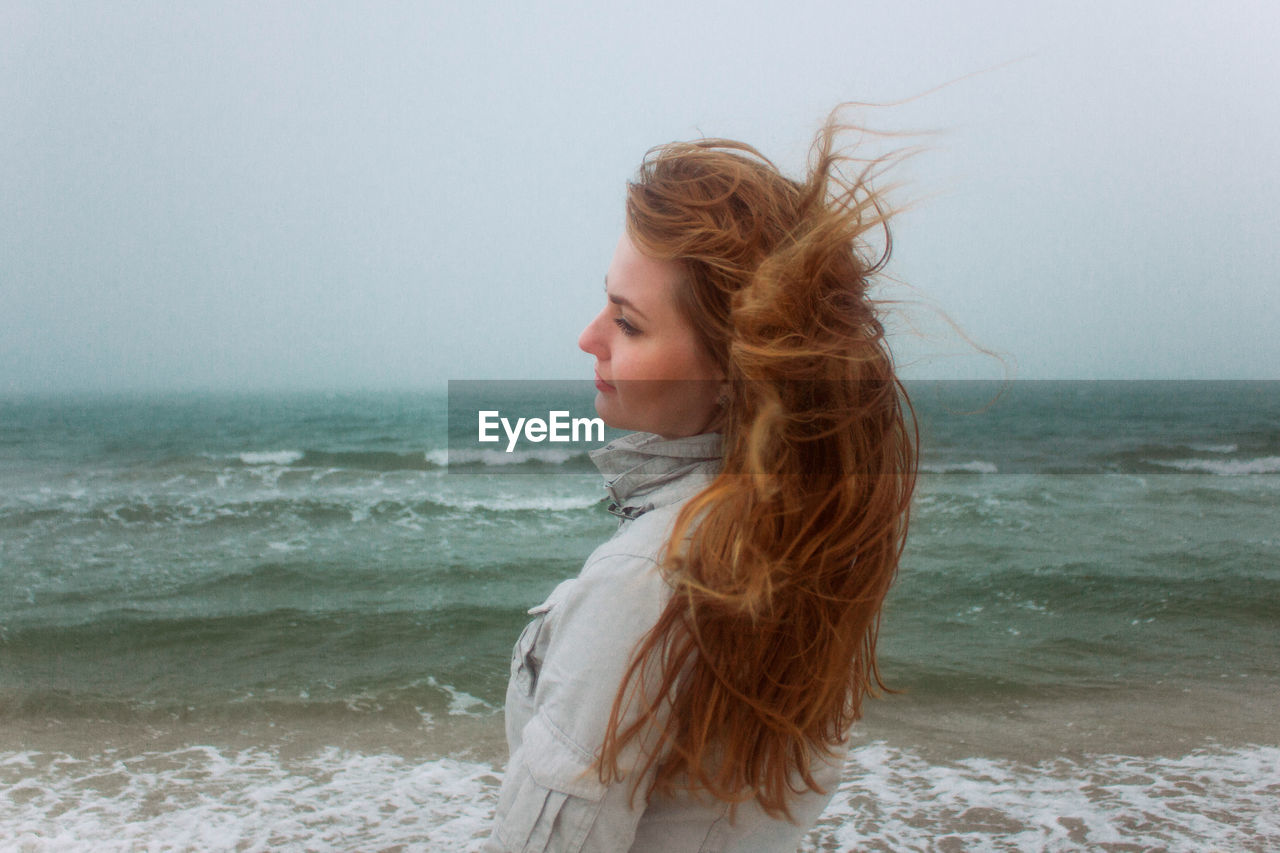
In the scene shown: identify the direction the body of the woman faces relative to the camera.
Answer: to the viewer's left
